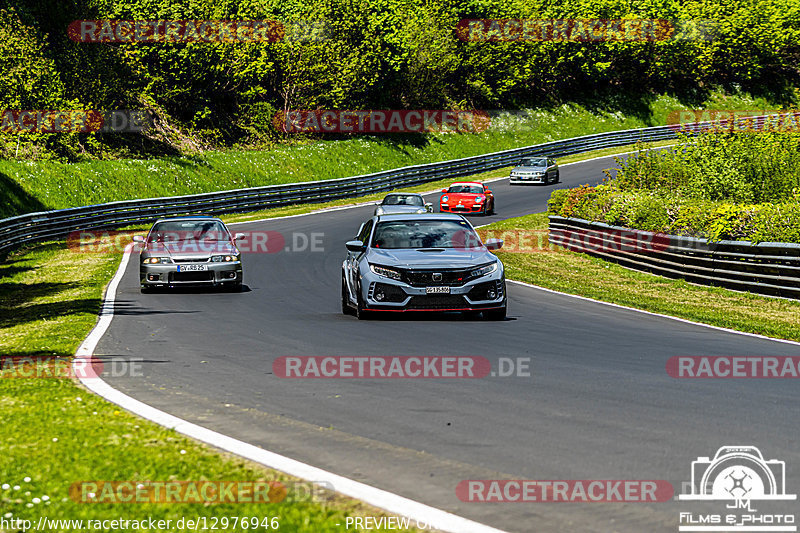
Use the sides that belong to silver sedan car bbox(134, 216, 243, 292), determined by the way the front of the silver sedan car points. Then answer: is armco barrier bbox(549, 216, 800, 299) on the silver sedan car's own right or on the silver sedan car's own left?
on the silver sedan car's own left

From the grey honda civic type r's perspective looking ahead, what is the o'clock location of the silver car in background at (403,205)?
The silver car in background is roughly at 6 o'clock from the grey honda civic type r.

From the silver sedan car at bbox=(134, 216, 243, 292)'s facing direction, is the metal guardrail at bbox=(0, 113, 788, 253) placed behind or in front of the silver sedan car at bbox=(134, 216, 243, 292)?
behind

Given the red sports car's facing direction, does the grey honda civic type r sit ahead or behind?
ahead

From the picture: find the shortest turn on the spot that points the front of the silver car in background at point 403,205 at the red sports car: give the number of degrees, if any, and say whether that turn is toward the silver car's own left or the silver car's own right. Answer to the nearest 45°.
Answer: approximately 180°

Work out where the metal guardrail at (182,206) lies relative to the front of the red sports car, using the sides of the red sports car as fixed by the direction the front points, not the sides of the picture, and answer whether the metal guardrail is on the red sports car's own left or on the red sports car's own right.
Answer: on the red sports car's own right
